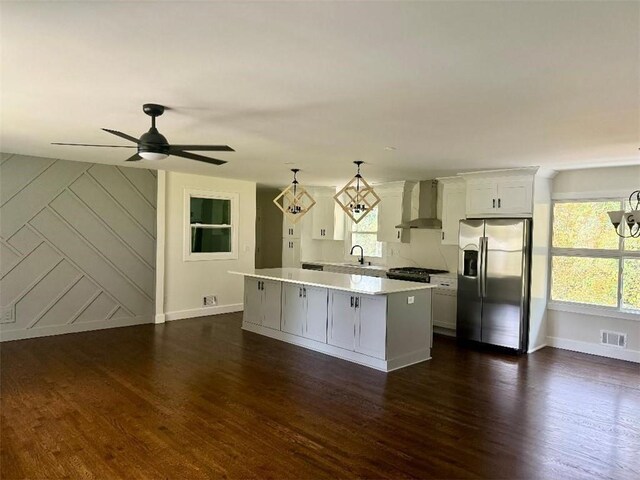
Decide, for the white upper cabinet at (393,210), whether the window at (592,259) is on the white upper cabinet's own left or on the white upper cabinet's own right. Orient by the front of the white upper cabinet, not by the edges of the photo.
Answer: on the white upper cabinet's own left

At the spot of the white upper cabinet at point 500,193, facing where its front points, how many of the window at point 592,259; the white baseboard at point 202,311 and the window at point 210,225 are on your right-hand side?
2

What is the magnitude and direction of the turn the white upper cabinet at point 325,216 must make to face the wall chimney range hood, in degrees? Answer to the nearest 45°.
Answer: approximately 90° to its left

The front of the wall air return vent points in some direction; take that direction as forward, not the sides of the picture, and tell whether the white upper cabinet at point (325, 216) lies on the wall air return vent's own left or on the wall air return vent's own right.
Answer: on the wall air return vent's own right

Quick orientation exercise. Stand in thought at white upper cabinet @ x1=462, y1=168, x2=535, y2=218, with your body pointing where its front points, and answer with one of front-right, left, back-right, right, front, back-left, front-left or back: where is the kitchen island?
front-right

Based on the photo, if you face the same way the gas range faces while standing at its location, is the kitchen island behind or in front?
in front

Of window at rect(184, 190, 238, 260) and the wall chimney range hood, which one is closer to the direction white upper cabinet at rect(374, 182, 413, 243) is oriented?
the window

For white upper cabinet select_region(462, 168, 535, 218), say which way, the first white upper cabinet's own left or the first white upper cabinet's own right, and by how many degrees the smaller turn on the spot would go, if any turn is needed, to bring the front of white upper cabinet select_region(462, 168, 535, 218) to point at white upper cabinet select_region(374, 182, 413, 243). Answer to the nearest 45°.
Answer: approximately 135° to the first white upper cabinet's own right
